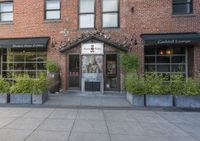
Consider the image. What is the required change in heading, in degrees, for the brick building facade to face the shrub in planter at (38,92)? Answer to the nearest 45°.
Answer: approximately 45° to its right

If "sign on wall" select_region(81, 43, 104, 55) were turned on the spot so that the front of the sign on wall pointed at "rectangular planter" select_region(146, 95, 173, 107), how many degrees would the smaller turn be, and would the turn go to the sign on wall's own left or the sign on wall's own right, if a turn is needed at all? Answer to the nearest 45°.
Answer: approximately 45° to the sign on wall's own left

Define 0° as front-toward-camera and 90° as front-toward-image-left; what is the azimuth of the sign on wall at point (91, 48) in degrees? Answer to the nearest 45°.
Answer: approximately 0°

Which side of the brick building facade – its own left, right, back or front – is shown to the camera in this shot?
front

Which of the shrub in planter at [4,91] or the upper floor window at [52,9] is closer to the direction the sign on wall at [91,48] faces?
the shrub in planter

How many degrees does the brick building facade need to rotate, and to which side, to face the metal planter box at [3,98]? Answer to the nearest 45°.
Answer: approximately 45° to its right

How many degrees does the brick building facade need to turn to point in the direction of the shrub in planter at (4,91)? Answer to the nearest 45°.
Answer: approximately 45° to its right

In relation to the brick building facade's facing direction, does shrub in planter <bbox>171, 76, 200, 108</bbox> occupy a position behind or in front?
in front

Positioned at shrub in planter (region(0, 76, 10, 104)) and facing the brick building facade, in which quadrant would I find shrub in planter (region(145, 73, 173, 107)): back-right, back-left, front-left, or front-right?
front-right

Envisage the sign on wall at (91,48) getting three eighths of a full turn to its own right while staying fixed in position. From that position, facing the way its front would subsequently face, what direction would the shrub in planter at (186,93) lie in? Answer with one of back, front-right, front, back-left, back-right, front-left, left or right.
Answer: back

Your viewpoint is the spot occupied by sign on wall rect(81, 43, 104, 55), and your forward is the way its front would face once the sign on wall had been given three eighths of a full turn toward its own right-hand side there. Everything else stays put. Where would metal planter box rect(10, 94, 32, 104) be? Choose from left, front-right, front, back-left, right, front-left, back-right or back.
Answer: left

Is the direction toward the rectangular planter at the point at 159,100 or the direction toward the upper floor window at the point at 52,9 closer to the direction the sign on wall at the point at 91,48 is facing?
the rectangular planter

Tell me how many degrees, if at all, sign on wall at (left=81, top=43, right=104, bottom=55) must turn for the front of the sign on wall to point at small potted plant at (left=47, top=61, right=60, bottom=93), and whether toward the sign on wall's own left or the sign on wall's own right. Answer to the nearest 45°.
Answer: approximately 90° to the sign on wall's own right
